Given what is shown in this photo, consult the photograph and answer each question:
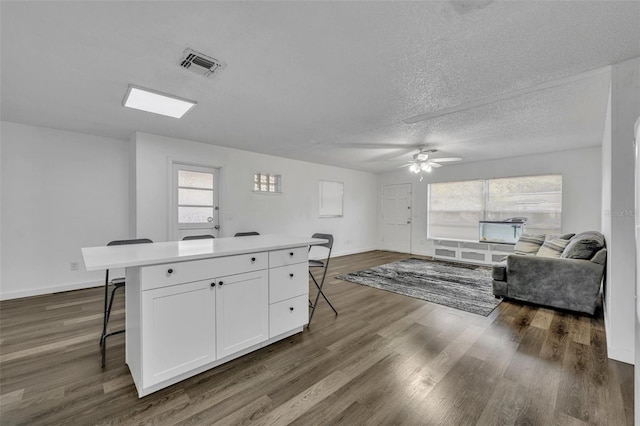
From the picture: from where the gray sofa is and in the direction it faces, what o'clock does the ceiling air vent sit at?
The ceiling air vent is roughly at 10 o'clock from the gray sofa.

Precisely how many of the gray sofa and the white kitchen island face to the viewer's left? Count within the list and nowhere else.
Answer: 1

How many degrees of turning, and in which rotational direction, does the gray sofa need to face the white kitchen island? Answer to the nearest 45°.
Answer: approximately 45° to its left

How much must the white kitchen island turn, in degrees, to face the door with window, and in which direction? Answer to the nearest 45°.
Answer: approximately 135° to its left

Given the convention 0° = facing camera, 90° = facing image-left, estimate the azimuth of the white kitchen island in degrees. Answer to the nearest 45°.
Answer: approximately 315°

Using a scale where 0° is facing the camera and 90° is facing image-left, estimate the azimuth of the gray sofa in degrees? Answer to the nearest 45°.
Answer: approximately 90°

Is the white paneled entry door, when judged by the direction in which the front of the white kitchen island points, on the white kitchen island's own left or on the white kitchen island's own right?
on the white kitchen island's own left

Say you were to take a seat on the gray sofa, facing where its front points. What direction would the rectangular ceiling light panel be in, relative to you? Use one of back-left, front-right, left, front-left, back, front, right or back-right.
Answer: front-left

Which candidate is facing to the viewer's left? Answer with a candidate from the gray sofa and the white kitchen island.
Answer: the gray sofa
